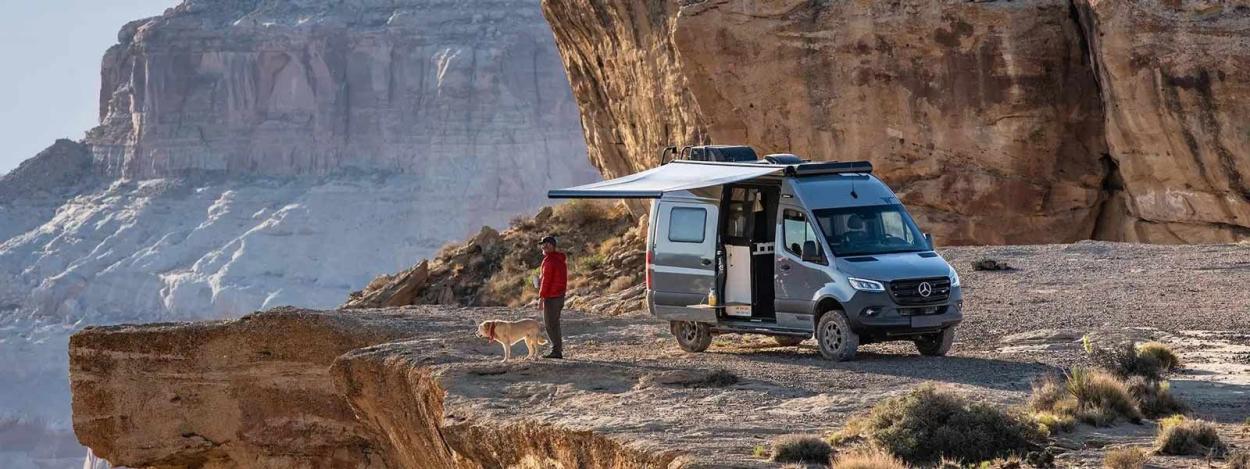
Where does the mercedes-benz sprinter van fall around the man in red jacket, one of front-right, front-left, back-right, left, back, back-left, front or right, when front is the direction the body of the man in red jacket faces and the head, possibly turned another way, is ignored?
back

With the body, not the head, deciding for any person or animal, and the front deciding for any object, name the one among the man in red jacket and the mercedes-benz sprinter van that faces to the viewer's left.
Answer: the man in red jacket

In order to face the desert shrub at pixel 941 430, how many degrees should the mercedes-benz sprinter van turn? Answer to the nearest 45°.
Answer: approximately 45° to its right

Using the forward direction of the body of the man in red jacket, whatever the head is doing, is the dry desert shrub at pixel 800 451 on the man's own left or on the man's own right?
on the man's own left

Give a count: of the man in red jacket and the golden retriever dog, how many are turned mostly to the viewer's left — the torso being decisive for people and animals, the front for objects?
2

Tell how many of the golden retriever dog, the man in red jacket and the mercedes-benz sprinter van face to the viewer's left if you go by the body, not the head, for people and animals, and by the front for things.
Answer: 2

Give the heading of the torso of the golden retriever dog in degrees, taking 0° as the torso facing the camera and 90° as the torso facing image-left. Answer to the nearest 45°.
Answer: approximately 90°

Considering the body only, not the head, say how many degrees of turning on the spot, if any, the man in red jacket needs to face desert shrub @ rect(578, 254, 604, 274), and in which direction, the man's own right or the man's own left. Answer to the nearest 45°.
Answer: approximately 90° to the man's own right

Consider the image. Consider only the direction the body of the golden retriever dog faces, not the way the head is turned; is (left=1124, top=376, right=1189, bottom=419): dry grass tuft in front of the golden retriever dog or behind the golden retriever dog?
behind

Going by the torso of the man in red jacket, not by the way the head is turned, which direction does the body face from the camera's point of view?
to the viewer's left
